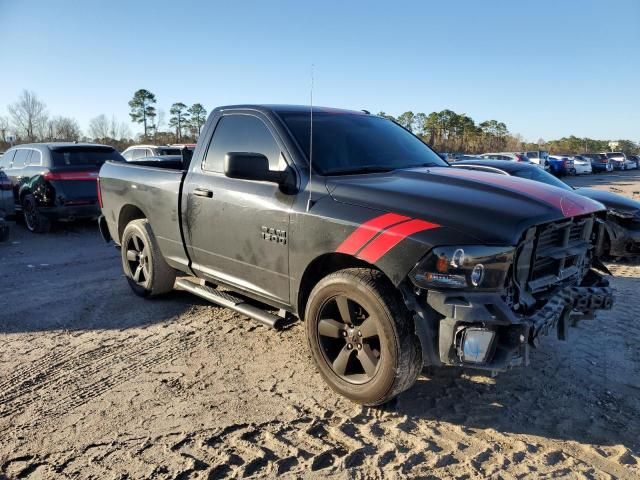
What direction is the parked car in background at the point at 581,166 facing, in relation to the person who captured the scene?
facing the viewer and to the right of the viewer

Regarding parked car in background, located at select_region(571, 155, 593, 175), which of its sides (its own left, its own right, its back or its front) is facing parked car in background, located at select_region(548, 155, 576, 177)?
right

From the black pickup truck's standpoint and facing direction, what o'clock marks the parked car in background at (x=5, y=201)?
The parked car in background is roughly at 6 o'clock from the black pickup truck.

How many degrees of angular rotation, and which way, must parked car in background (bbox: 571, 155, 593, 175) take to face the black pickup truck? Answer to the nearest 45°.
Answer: approximately 45° to its right

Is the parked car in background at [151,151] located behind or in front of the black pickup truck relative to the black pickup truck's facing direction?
behind

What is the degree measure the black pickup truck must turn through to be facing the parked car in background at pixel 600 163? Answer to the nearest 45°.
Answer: approximately 90° to its left

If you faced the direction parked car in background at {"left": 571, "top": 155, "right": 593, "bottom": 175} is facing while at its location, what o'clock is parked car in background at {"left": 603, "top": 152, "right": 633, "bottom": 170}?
parked car in background at {"left": 603, "top": 152, "right": 633, "bottom": 170} is roughly at 8 o'clock from parked car in background at {"left": 571, "top": 155, "right": 593, "bottom": 175}.

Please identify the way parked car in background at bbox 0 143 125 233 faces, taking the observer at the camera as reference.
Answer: facing away from the viewer and to the left of the viewer

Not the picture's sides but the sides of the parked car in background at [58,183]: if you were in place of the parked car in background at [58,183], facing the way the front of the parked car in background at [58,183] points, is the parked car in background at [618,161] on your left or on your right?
on your right

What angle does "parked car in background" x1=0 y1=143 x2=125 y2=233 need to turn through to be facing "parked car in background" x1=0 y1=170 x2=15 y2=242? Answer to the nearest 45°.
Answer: approximately 45° to its left

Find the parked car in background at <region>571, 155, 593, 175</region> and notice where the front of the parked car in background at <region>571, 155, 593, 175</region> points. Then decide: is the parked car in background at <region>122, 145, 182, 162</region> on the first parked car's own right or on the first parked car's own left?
on the first parked car's own right
